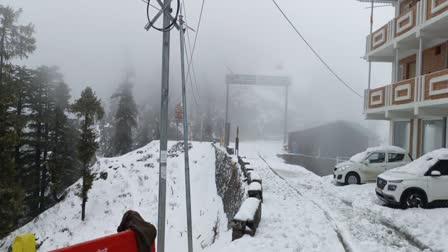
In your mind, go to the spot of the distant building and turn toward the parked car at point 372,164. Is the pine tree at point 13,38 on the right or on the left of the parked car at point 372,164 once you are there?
right

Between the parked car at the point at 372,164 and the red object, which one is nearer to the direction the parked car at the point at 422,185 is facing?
the red object

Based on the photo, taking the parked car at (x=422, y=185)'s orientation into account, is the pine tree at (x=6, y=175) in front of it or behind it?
in front

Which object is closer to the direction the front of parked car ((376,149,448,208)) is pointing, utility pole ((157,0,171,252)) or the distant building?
the utility pole

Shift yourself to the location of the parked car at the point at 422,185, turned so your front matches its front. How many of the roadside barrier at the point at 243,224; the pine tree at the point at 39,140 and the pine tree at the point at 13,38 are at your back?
0

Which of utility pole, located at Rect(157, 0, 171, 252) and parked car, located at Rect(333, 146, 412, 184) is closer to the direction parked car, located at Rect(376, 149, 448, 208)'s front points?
the utility pole

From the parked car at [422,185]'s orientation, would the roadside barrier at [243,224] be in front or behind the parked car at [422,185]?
in front

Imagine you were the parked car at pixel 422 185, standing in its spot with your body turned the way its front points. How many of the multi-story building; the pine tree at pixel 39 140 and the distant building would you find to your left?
0

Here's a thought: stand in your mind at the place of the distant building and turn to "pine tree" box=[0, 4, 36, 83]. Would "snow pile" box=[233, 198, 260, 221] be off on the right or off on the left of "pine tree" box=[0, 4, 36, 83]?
left

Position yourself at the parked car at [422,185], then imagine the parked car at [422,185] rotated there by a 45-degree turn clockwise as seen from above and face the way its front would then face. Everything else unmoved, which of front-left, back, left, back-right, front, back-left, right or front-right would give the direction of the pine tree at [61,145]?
front

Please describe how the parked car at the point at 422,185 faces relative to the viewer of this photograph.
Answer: facing the viewer and to the left of the viewer

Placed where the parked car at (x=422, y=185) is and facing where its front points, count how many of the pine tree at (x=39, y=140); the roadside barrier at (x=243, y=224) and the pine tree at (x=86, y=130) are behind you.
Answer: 0

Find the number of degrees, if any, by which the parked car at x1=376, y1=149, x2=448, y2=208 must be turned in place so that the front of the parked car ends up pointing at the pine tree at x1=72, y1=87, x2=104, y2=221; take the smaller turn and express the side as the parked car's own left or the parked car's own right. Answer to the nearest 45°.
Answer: approximately 45° to the parked car's own right
